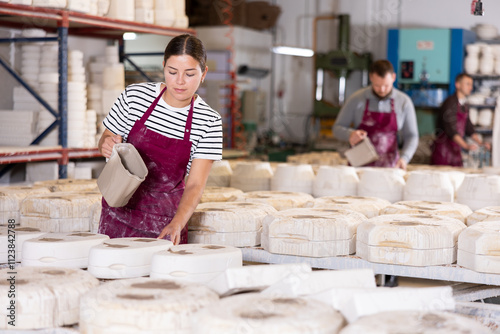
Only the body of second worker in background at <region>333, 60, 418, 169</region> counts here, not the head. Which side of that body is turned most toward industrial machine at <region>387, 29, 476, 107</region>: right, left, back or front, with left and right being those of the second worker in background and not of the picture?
back

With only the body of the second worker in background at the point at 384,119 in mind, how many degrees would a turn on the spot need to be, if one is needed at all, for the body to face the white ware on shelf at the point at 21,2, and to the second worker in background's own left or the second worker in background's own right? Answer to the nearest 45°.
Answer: approximately 90° to the second worker in background's own right

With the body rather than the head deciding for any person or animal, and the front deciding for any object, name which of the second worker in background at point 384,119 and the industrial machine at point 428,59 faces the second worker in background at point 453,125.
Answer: the industrial machine

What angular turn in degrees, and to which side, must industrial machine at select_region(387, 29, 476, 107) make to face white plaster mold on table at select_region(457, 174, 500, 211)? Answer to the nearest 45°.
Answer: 0° — it already faces it

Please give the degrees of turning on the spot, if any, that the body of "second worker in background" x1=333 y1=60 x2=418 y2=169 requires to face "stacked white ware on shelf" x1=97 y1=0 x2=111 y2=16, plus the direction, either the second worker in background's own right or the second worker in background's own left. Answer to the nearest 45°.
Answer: approximately 90° to the second worker in background's own right

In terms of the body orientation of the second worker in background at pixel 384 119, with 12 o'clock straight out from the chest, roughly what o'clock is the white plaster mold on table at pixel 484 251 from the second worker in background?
The white plaster mold on table is roughly at 12 o'clock from the second worker in background.

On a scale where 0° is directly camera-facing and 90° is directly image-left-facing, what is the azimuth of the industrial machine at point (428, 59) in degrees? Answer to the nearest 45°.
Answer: approximately 0°

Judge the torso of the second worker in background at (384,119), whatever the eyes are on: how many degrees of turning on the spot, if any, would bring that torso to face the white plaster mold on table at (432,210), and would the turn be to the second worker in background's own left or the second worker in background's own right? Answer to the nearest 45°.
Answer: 0° — they already face it

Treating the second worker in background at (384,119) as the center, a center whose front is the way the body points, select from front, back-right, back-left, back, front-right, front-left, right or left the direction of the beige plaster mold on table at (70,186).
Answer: front-right

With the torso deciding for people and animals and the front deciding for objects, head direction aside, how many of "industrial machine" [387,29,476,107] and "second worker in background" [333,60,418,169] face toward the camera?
2
